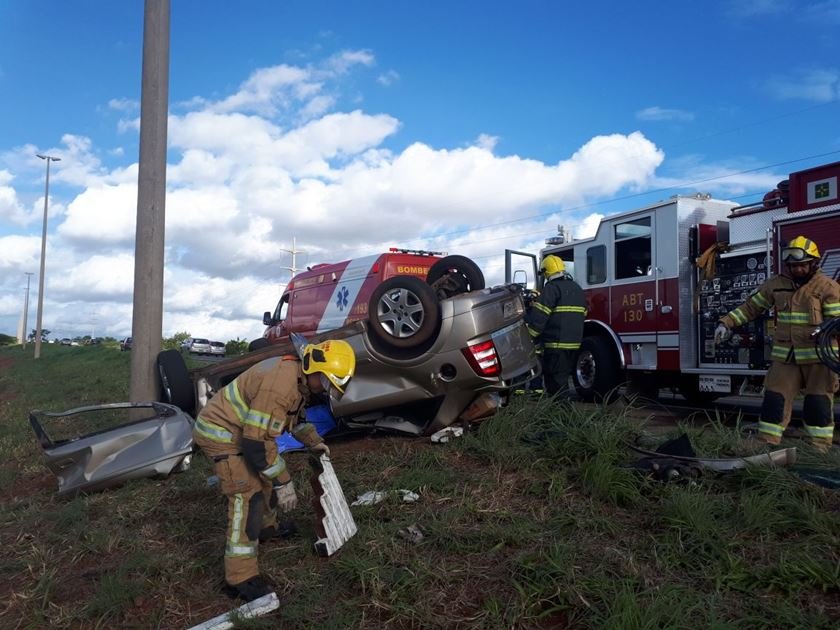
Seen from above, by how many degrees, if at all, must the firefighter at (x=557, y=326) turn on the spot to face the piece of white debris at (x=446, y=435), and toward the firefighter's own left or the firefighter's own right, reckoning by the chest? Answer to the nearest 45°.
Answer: approximately 90° to the firefighter's own left

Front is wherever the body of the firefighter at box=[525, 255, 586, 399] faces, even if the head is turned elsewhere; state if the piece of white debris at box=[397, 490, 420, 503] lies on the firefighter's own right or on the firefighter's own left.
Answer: on the firefighter's own left

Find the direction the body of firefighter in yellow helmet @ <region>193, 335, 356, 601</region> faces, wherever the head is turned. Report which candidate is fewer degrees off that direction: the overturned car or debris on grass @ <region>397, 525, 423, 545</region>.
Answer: the debris on grass

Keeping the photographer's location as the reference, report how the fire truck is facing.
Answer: facing away from the viewer and to the left of the viewer

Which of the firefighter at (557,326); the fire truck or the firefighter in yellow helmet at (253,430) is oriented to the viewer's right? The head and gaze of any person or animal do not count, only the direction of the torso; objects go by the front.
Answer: the firefighter in yellow helmet

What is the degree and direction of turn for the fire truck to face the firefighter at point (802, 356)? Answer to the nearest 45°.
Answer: approximately 135° to its left

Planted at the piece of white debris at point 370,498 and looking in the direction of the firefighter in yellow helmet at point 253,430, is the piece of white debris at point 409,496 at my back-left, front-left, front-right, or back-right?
back-left

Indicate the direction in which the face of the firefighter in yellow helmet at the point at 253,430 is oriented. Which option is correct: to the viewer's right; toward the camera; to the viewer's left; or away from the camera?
to the viewer's right

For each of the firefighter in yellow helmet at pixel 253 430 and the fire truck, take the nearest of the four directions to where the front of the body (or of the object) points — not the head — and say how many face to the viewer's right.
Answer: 1

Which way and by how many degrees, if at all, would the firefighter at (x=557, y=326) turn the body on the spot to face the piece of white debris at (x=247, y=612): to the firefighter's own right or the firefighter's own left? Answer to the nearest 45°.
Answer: approximately 135° to the firefighter's own left

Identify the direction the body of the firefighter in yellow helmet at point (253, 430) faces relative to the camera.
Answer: to the viewer's right

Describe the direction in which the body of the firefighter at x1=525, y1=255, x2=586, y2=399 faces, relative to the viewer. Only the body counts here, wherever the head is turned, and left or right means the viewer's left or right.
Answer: facing away from the viewer and to the left of the viewer
